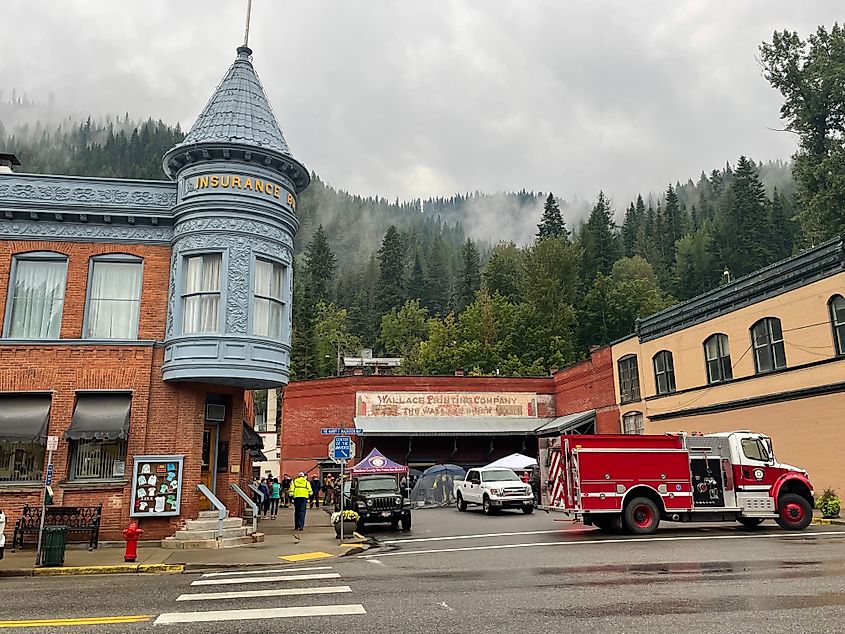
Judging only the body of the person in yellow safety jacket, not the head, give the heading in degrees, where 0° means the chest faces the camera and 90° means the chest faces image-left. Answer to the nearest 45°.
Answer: approximately 180°

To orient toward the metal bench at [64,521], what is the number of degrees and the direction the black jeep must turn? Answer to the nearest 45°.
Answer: approximately 45° to its right

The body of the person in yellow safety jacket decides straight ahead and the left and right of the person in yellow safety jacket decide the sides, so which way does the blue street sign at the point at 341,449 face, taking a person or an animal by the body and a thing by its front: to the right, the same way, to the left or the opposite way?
the opposite way

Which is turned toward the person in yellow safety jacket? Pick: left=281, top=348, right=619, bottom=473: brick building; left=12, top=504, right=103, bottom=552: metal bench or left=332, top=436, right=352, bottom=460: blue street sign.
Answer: the brick building

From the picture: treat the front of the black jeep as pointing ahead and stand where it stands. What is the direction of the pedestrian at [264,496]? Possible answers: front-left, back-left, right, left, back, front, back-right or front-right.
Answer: back-right

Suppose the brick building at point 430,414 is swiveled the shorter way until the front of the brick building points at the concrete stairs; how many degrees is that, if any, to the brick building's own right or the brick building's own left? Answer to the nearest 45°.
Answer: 0° — it already faces it
